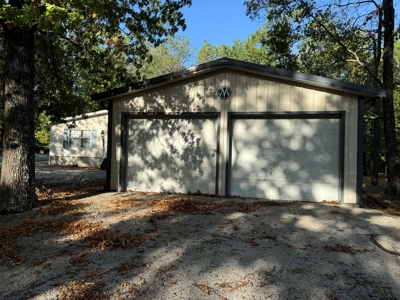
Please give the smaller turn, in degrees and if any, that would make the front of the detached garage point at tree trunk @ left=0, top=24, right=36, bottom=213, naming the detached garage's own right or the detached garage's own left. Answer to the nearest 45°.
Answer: approximately 45° to the detached garage's own right

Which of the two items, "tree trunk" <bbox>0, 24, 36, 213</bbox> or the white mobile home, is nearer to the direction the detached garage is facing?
the tree trunk

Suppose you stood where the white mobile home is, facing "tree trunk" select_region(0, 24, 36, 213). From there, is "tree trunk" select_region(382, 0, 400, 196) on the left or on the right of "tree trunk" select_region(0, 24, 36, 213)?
left

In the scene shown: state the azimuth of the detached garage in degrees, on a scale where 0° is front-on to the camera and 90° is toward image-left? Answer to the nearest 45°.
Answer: approximately 0°

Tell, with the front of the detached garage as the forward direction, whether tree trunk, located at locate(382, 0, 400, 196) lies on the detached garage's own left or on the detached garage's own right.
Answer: on the detached garage's own left

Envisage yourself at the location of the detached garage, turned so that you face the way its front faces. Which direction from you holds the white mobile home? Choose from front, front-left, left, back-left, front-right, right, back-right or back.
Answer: back-right
